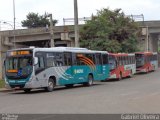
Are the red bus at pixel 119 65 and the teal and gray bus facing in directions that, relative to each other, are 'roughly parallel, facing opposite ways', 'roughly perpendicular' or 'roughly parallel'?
roughly parallel

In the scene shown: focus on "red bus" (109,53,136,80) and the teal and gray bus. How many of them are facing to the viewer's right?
0

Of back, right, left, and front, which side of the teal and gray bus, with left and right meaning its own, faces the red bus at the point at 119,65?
back

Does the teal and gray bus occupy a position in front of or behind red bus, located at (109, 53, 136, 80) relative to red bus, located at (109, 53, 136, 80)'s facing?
in front

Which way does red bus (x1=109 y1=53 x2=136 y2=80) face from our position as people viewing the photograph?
facing the viewer and to the left of the viewer
